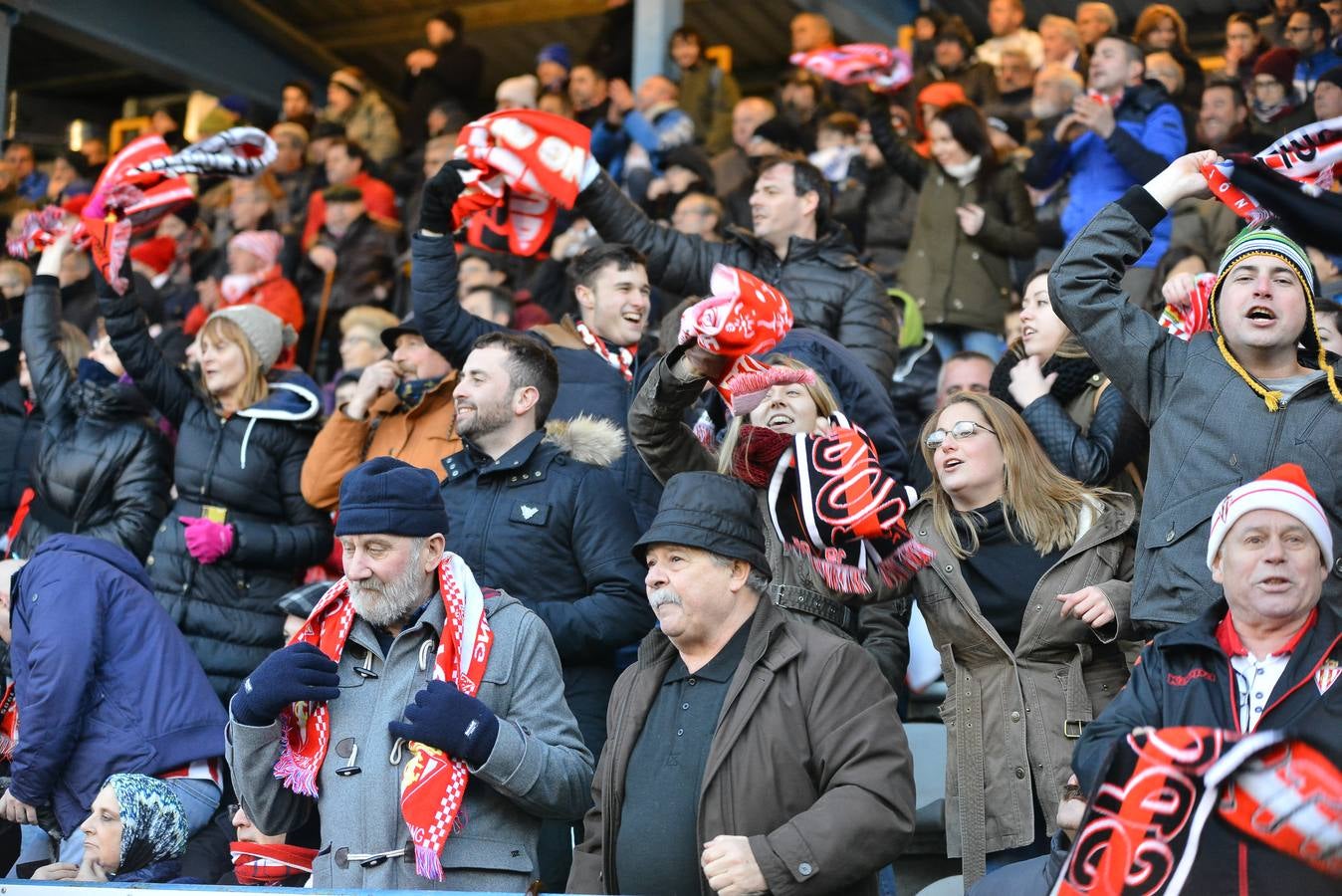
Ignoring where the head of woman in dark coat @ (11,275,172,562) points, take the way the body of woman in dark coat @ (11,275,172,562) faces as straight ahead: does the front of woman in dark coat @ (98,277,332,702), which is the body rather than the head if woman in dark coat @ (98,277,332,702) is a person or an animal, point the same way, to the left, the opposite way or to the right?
the same way

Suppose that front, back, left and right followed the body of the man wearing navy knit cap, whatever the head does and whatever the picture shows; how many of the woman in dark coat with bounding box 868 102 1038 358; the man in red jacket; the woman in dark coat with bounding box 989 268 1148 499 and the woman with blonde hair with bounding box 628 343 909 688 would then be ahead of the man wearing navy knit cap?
0

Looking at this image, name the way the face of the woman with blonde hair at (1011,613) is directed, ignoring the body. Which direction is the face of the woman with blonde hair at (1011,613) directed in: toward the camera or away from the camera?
toward the camera

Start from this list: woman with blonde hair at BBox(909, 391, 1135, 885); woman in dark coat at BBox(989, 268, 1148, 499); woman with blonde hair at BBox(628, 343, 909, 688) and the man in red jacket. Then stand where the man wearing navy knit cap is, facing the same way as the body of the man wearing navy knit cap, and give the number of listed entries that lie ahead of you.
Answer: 0

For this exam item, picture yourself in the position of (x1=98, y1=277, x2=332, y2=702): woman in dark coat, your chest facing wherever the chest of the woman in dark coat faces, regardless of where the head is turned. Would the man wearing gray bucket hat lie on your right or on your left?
on your left

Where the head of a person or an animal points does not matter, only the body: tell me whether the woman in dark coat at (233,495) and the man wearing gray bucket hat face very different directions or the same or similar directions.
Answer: same or similar directions

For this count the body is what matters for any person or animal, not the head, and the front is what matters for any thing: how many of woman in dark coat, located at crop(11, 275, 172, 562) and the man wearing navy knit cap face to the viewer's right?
0

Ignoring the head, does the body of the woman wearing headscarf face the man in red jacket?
no

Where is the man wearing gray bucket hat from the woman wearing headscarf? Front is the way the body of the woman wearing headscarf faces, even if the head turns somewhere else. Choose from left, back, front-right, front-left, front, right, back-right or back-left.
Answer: back-left

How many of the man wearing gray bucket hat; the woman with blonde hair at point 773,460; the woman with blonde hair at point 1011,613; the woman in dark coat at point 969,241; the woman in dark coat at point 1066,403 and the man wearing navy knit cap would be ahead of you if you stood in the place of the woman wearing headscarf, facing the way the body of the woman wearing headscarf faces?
0

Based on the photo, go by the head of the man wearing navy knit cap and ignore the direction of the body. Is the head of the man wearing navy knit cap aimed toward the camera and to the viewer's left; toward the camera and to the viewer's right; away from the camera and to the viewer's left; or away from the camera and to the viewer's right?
toward the camera and to the viewer's left

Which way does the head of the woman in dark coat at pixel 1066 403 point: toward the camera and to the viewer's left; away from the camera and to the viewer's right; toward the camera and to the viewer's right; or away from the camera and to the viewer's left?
toward the camera and to the viewer's left

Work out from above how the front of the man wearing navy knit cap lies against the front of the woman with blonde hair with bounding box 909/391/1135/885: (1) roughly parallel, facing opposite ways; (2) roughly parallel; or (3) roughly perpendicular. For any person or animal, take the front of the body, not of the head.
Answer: roughly parallel

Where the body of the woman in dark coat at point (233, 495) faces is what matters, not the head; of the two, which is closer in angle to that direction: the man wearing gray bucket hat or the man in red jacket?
the man wearing gray bucket hat

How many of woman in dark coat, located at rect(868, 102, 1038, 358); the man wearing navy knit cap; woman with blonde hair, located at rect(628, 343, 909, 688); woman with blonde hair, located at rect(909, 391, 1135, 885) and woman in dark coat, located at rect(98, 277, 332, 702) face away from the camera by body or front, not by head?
0

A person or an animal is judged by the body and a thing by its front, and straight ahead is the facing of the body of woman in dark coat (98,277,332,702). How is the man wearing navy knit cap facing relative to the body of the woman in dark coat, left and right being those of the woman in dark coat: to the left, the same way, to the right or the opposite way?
the same way

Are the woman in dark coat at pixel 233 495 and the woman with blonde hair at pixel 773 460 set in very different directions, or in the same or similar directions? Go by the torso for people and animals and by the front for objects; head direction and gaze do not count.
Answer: same or similar directions

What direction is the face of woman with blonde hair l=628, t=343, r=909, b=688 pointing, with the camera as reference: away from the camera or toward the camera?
toward the camera

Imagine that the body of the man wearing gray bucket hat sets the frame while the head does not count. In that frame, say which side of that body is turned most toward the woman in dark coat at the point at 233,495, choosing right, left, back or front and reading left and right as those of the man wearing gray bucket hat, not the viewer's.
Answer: right

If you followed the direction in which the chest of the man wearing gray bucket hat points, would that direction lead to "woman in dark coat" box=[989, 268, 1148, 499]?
no

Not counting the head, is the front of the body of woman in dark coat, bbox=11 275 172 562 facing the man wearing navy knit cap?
no
